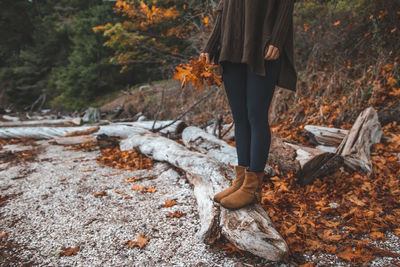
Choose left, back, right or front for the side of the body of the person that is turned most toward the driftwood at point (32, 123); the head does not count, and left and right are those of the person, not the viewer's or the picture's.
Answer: right

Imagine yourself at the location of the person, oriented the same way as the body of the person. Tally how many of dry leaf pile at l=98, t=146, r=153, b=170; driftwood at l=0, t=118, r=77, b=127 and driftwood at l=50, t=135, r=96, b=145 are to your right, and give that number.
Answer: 3

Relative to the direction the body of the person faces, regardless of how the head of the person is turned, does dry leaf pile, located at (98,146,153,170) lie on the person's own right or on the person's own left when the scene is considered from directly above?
on the person's own right

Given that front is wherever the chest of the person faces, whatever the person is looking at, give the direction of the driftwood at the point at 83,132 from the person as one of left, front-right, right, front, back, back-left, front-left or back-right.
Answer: right

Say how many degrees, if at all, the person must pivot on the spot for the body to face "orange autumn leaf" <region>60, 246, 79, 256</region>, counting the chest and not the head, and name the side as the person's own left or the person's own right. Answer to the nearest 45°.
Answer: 0° — they already face it

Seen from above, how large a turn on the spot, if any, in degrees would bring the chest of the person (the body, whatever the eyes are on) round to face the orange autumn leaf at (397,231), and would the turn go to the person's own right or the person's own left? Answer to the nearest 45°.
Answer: approximately 135° to the person's own left

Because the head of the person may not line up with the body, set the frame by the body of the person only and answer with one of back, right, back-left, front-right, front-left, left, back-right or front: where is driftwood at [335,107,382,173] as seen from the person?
back

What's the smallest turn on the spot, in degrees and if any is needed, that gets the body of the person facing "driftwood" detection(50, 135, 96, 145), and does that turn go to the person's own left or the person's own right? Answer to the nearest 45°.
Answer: approximately 90° to the person's own right

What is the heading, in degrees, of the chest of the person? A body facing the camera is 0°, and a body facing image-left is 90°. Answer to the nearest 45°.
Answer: approximately 45°
